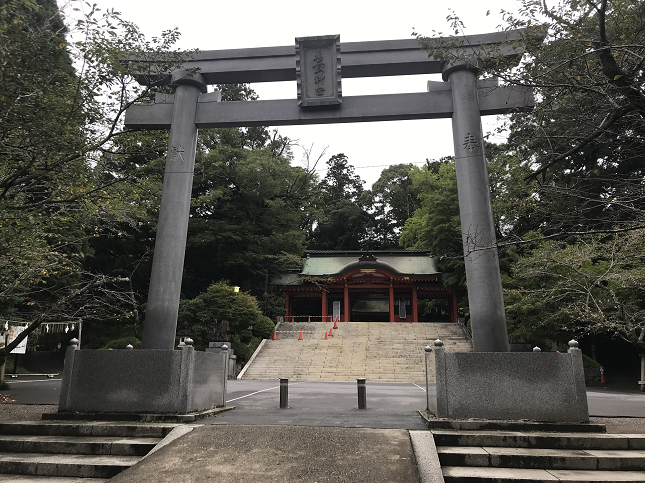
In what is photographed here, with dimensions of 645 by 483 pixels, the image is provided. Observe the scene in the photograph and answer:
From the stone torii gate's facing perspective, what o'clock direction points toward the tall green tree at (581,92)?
The tall green tree is roughly at 10 o'clock from the stone torii gate.

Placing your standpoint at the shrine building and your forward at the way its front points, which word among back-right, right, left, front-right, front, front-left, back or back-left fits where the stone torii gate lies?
front

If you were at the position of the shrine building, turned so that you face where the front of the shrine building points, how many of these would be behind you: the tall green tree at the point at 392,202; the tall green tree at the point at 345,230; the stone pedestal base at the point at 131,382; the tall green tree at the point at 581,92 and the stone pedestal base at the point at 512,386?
2

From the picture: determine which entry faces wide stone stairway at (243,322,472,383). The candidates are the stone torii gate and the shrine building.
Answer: the shrine building

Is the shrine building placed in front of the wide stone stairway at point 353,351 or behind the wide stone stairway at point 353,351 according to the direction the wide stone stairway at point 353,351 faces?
behind

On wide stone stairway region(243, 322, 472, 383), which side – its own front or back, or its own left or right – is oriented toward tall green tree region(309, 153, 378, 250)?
back

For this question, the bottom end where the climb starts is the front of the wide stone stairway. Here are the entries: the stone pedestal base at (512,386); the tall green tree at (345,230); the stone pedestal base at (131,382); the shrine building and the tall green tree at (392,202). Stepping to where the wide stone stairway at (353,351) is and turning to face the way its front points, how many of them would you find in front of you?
2

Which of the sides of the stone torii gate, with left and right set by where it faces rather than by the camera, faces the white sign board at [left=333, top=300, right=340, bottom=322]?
back

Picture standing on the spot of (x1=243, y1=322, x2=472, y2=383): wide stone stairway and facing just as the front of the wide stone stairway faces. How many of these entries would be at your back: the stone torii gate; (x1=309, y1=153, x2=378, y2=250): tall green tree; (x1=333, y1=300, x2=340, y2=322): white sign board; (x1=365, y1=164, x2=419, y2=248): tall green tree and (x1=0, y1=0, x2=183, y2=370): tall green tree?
3

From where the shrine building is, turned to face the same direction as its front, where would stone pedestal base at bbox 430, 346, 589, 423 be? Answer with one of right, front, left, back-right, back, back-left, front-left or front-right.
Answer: front

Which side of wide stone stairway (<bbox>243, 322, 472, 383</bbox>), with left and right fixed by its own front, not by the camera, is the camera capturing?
front

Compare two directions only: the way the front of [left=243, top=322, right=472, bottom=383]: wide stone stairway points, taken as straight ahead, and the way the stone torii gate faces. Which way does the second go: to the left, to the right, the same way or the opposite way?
the same way

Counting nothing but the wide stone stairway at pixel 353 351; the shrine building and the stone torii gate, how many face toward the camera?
3

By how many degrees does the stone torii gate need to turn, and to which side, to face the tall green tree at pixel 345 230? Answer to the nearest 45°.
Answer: approximately 180°

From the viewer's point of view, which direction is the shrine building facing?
toward the camera

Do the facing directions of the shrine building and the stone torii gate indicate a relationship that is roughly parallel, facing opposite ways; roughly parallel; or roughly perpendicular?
roughly parallel

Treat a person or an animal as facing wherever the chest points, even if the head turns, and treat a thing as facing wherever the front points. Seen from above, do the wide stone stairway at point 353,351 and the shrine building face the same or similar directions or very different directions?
same or similar directions
